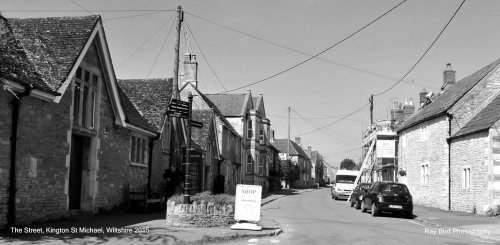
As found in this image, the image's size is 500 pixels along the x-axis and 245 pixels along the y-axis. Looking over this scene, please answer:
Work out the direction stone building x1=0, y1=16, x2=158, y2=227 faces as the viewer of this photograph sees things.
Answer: facing the viewer and to the right of the viewer

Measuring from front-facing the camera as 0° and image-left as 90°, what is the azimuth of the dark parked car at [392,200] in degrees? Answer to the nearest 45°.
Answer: approximately 135°

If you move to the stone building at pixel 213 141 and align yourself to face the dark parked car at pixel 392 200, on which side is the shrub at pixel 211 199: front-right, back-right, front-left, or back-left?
front-right

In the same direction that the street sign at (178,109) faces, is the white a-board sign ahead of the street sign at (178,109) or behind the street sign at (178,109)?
ahead

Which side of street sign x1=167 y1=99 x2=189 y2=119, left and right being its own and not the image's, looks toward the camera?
front

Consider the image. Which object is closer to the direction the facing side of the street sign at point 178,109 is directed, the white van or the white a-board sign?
the white a-board sign

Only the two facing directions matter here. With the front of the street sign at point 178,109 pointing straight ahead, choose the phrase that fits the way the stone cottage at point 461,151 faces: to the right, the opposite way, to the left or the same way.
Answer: to the right

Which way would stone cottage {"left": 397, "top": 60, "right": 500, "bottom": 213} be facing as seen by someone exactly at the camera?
facing the viewer and to the left of the viewer

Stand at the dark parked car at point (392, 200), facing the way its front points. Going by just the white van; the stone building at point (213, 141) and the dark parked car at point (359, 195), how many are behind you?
0
